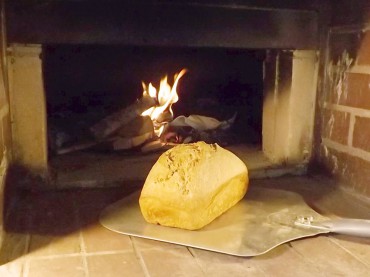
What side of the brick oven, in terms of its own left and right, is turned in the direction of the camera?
front
